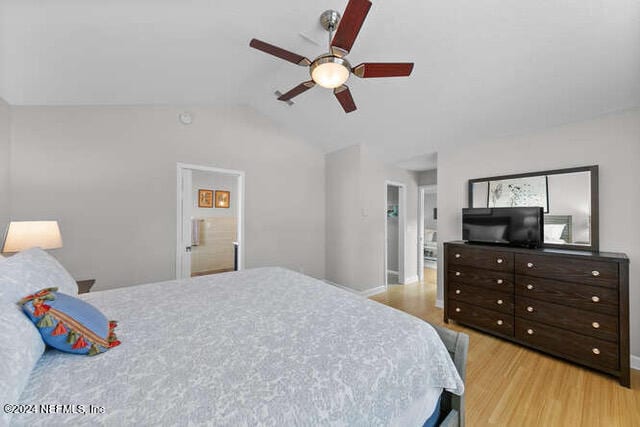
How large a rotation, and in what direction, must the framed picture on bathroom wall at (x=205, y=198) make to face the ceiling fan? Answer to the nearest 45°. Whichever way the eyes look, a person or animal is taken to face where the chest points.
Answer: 0° — it already faces it

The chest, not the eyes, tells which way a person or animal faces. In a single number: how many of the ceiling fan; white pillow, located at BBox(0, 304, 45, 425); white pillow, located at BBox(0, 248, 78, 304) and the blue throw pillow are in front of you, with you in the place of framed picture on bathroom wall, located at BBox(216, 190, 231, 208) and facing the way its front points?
4

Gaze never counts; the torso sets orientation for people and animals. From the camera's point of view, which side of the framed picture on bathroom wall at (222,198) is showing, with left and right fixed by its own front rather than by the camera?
front

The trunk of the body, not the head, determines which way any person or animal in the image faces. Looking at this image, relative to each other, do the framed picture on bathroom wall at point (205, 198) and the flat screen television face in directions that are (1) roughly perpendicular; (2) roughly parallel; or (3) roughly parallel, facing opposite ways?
roughly perpendicular

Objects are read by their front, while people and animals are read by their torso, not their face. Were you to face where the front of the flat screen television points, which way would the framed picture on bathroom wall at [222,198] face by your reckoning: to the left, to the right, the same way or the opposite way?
to the left

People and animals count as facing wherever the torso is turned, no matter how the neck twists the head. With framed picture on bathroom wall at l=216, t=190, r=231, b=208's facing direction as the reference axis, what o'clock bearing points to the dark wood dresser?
The dark wood dresser is roughly at 11 o'clock from the framed picture on bathroom wall.

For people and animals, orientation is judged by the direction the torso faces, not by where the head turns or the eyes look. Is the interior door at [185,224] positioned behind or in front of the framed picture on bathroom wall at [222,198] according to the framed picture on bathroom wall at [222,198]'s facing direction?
in front

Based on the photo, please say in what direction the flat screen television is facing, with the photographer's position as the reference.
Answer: facing the viewer and to the left of the viewer

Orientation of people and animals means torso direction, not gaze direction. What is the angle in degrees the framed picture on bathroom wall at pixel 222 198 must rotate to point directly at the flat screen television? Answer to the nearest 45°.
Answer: approximately 45° to its left

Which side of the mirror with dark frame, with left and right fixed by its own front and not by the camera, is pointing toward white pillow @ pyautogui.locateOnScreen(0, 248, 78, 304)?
front

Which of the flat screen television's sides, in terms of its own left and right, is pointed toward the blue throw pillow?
front

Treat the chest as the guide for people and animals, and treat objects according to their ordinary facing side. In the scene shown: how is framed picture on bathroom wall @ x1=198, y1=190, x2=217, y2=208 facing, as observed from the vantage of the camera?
facing the viewer

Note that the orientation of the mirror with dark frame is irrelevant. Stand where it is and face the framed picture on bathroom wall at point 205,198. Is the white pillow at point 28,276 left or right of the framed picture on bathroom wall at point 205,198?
left

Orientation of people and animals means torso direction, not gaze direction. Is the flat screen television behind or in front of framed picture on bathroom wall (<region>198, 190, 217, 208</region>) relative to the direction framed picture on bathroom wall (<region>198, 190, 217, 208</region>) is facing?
in front
